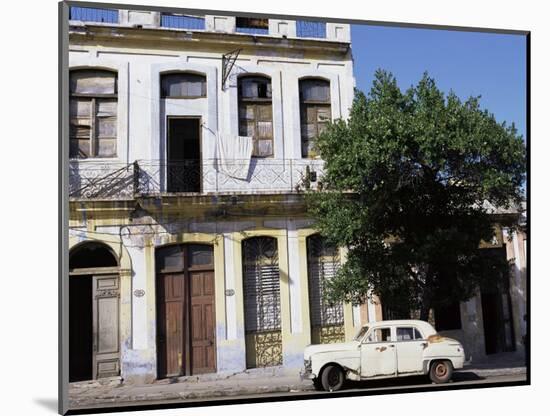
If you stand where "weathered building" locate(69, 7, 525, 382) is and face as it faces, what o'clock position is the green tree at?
The green tree is roughly at 9 o'clock from the weathered building.

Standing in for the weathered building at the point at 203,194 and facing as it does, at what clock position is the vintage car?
The vintage car is roughly at 9 o'clock from the weathered building.

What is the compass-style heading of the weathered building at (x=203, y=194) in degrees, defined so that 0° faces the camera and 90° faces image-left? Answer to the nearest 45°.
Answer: approximately 0°

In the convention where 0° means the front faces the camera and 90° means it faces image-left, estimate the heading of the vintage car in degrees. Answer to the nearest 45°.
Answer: approximately 90°

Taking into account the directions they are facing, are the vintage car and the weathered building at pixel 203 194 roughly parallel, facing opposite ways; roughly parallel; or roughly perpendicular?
roughly perpendicular
